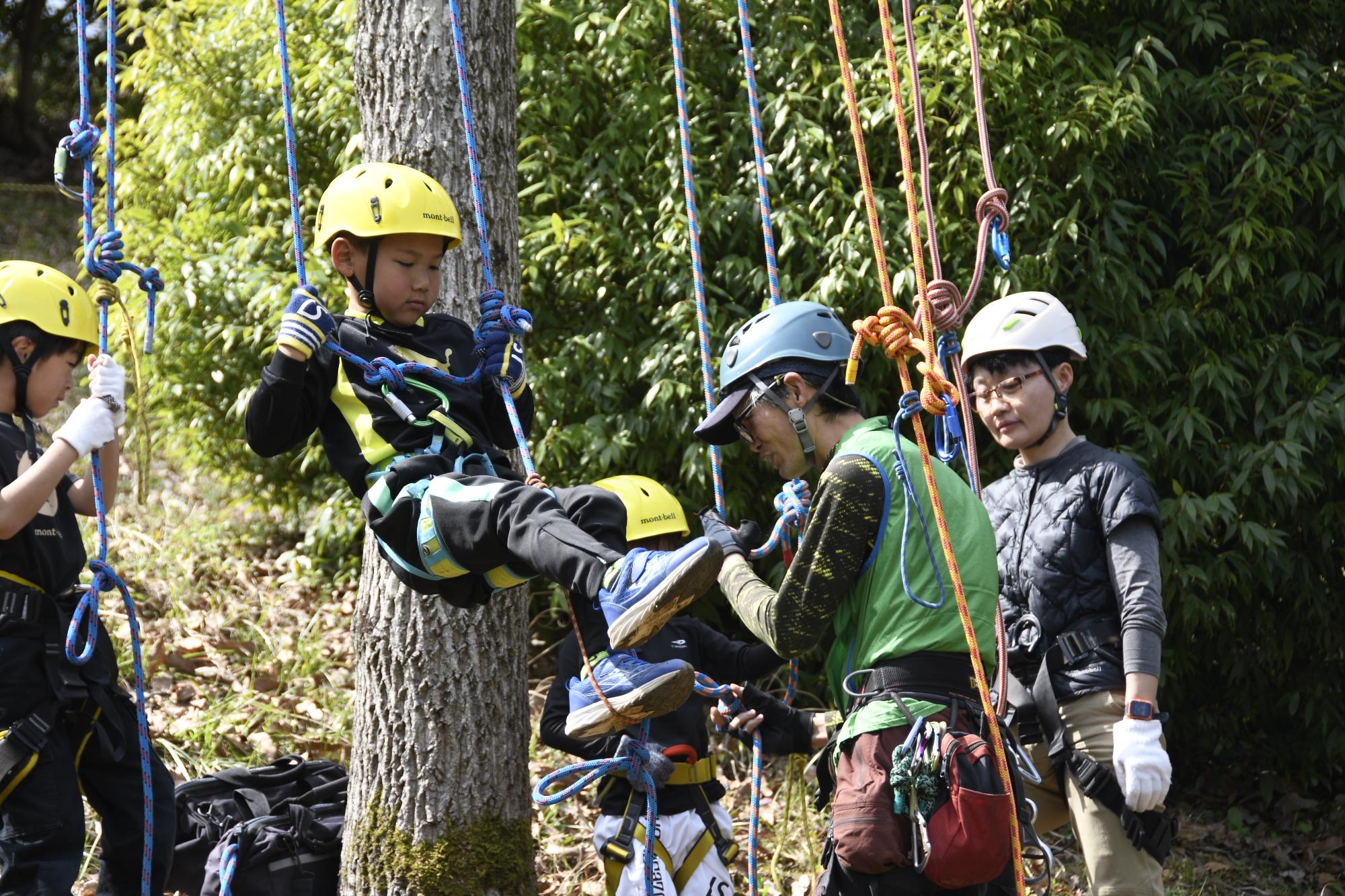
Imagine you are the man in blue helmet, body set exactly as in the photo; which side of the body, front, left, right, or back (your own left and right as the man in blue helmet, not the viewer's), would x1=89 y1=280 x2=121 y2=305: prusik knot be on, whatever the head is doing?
front

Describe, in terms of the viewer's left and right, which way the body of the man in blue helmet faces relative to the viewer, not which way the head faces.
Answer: facing to the left of the viewer

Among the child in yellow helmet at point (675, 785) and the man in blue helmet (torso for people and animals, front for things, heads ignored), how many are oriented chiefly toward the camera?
1

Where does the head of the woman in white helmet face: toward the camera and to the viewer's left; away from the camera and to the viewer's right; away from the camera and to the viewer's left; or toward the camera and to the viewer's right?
toward the camera and to the viewer's left

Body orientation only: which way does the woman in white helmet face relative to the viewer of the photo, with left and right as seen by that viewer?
facing the viewer and to the left of the viewer

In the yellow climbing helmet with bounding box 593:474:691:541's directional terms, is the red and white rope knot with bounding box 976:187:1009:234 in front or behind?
in front

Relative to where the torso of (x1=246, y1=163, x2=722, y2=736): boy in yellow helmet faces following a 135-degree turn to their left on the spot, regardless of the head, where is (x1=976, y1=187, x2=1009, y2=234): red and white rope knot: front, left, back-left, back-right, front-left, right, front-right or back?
right

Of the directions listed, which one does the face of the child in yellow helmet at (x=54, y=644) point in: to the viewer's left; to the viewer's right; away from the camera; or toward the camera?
to the viewer's right

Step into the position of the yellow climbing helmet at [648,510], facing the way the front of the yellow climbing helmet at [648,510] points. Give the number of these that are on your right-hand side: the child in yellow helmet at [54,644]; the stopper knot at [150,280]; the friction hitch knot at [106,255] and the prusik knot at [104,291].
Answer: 4

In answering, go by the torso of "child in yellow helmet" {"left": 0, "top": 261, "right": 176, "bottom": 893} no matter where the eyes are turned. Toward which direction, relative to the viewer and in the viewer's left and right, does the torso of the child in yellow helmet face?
facing the viewer and to the right of the viewer

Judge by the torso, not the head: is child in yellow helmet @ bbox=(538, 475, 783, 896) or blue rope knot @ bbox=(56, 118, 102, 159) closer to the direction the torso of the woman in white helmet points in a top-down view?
the blue rope knot

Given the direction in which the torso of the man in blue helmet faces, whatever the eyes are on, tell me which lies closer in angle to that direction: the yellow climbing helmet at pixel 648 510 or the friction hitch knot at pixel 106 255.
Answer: the friction hitch knot

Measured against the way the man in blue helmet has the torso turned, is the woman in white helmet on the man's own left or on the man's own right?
on the man's own right

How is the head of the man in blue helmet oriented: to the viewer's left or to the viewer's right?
to the viewer's left

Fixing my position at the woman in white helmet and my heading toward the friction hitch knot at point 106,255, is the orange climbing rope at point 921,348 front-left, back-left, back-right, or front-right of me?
front-left
